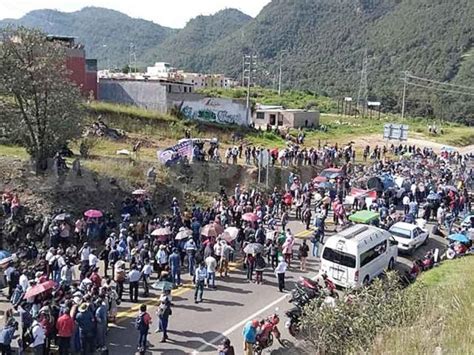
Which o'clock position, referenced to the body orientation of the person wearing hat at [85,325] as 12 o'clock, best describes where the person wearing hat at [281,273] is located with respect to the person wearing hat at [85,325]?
the person wearing hat at [281,273] is roughly at 2 o'clock from the person wearing hat at [85,325].

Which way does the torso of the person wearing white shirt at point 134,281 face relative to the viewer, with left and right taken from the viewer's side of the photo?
facing away from the viewer

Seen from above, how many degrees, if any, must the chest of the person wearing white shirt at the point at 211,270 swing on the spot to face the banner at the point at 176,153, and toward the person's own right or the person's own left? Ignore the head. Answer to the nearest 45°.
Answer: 0° — they already face it

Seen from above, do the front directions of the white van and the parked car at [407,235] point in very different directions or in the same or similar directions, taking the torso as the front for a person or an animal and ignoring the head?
same or similar directions

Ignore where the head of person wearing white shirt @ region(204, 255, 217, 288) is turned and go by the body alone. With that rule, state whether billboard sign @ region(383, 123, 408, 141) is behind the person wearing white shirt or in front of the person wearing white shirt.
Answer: in front

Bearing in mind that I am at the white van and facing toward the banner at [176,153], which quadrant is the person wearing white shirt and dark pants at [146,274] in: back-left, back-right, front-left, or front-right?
front-left

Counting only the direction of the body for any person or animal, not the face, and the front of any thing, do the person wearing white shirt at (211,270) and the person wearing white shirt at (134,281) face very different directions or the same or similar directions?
same or similar directions

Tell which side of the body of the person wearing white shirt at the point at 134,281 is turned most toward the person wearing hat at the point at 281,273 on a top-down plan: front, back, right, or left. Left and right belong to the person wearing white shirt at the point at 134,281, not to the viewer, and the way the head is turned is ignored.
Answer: right

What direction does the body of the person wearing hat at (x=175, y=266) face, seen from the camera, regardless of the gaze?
away from the camera

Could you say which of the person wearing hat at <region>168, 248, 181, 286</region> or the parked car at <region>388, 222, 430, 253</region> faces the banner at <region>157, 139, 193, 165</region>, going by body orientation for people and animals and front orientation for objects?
the person wearing hat

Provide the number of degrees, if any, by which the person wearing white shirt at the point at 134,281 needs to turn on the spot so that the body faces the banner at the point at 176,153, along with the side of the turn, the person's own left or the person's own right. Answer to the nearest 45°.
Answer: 0° — they already face it

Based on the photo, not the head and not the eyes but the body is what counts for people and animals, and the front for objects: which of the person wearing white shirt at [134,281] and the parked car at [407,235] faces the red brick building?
the person wearing white shirt
